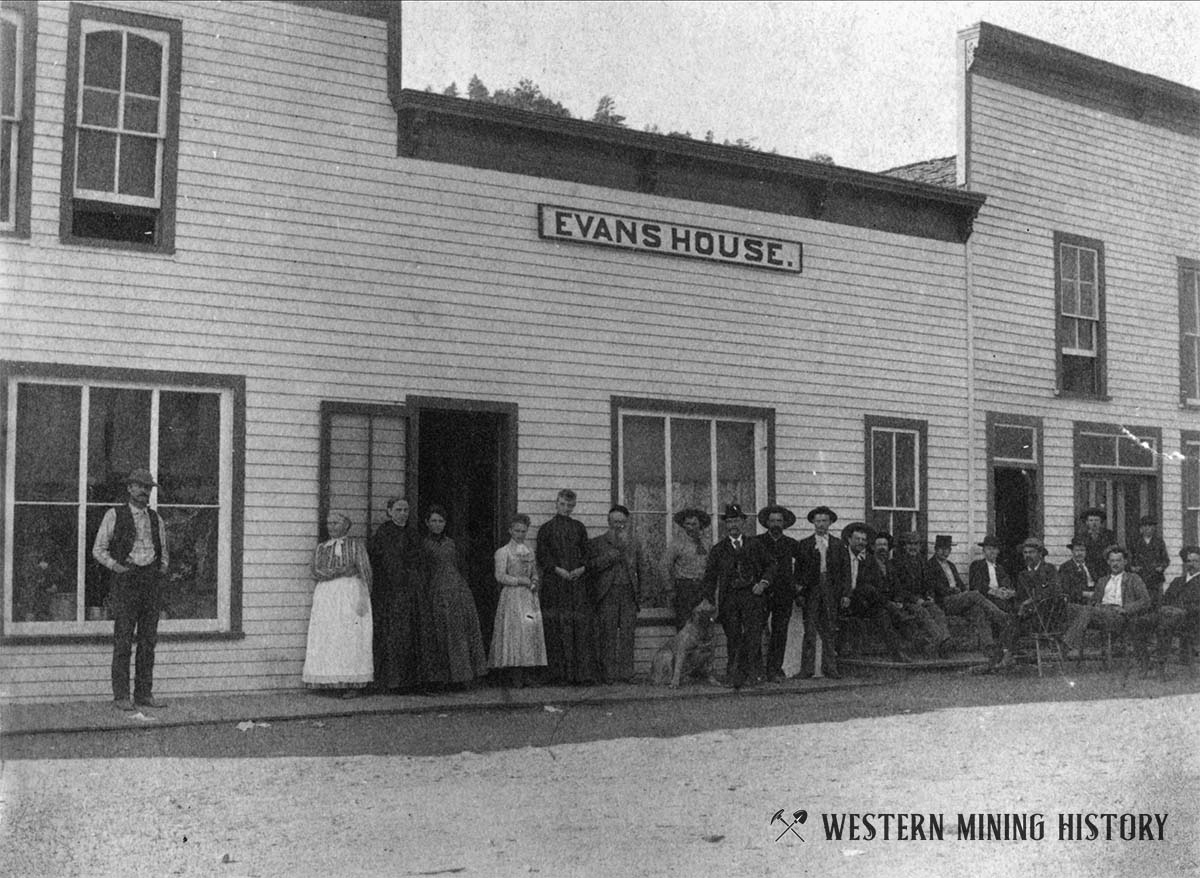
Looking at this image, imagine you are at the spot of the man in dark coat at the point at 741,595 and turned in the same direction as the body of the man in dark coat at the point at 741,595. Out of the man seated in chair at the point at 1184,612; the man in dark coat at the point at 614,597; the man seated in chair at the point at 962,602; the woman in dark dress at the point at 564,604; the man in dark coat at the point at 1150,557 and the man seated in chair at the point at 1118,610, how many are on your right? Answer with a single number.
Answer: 2

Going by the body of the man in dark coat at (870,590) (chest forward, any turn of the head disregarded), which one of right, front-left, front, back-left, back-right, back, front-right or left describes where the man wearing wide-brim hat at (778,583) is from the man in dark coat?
right

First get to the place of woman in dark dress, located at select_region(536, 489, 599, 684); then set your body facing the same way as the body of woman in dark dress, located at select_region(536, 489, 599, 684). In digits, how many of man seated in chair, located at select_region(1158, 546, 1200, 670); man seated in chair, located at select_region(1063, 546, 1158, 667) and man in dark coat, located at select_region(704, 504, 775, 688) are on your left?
3

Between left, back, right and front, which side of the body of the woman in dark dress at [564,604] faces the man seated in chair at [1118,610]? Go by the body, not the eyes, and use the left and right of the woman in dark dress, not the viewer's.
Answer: left

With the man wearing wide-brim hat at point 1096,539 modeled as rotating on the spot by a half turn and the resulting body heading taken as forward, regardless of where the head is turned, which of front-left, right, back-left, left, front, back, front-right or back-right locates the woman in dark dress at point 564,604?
back-left

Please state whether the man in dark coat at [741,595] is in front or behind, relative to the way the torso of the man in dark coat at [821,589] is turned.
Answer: in front

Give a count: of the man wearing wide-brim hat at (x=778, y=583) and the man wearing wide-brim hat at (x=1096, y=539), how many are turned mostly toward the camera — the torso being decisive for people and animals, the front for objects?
2

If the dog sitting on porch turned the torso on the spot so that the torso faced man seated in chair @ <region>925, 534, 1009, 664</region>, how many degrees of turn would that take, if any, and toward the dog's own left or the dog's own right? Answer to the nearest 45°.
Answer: approximately 90° to the dog's own left

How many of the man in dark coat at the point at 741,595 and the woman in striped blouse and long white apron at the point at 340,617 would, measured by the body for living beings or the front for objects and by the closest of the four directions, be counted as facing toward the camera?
2

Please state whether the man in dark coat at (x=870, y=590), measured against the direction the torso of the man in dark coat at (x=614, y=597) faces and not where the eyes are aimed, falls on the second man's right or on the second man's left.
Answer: on the second man's left

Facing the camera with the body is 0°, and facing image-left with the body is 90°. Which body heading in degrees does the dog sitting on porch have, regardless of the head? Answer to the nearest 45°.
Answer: approximately 315°

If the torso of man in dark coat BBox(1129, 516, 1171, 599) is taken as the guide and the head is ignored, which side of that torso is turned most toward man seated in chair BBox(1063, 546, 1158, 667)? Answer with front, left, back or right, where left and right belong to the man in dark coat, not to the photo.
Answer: front

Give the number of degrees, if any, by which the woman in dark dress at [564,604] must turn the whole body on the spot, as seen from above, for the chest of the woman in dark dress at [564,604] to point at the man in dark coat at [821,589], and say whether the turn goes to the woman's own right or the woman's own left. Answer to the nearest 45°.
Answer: approximately 90° to the woman's own left
